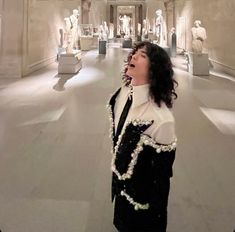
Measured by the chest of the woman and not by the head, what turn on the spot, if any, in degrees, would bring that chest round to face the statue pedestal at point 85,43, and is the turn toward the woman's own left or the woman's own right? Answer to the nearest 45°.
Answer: approximately 135° to the woman's own right

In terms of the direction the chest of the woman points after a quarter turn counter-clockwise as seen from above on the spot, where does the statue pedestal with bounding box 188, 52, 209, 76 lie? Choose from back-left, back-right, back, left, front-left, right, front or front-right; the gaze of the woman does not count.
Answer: back-left

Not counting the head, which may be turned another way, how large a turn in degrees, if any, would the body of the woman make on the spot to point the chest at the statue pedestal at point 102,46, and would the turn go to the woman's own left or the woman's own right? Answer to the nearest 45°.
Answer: approximately 135° to the woman's own right

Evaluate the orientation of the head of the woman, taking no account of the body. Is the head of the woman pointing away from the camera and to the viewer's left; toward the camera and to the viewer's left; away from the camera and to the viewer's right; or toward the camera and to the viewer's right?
toward the camera and to the viewer's left

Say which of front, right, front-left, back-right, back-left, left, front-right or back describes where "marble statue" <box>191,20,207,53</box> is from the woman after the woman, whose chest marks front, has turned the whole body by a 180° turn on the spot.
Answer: front-left

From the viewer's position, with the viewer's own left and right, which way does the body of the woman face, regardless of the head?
facing the viewer and to the left of the viewer
